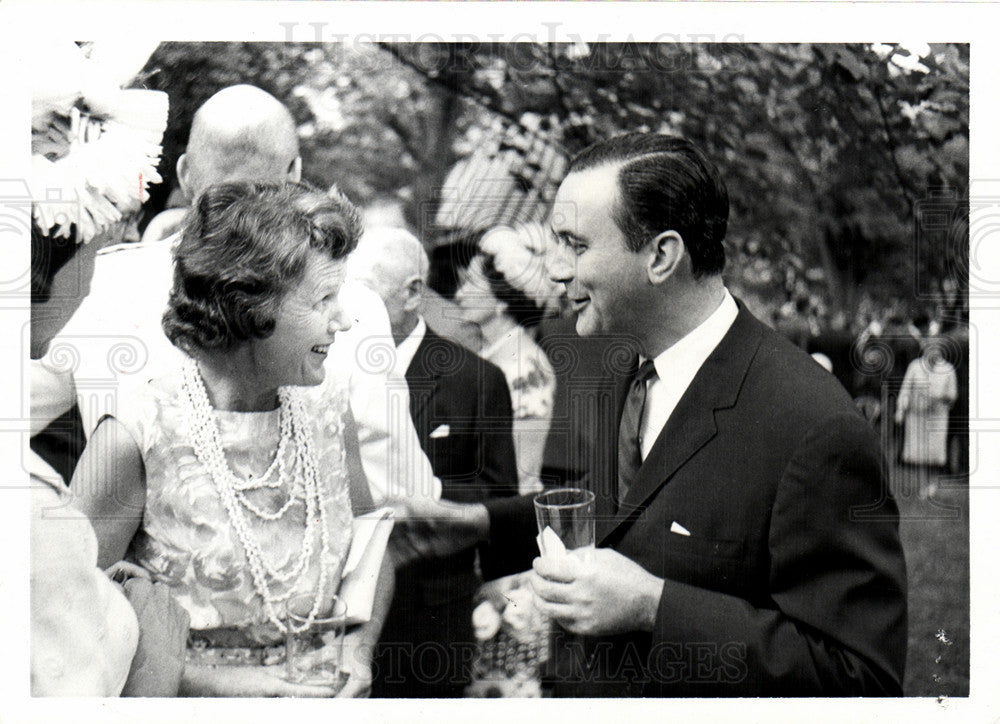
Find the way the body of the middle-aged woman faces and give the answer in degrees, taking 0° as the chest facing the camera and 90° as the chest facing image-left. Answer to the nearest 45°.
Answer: approximately 315°

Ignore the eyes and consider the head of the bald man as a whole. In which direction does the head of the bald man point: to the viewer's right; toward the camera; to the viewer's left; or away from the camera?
away from the camera

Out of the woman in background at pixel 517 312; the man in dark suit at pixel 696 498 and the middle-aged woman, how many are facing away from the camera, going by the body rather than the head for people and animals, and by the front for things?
0

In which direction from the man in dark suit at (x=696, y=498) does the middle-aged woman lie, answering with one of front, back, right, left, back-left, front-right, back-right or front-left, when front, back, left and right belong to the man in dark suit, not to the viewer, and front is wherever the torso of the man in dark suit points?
front-right

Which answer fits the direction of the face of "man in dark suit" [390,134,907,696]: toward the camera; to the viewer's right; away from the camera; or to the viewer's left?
to the viewer's left

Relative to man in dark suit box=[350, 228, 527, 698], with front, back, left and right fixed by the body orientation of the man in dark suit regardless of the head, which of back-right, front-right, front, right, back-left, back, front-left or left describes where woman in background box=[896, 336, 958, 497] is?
back-left

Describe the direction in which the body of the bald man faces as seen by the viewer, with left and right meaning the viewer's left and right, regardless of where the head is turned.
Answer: facing away from the viewer

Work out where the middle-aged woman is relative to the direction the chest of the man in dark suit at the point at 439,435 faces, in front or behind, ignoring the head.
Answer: in front
